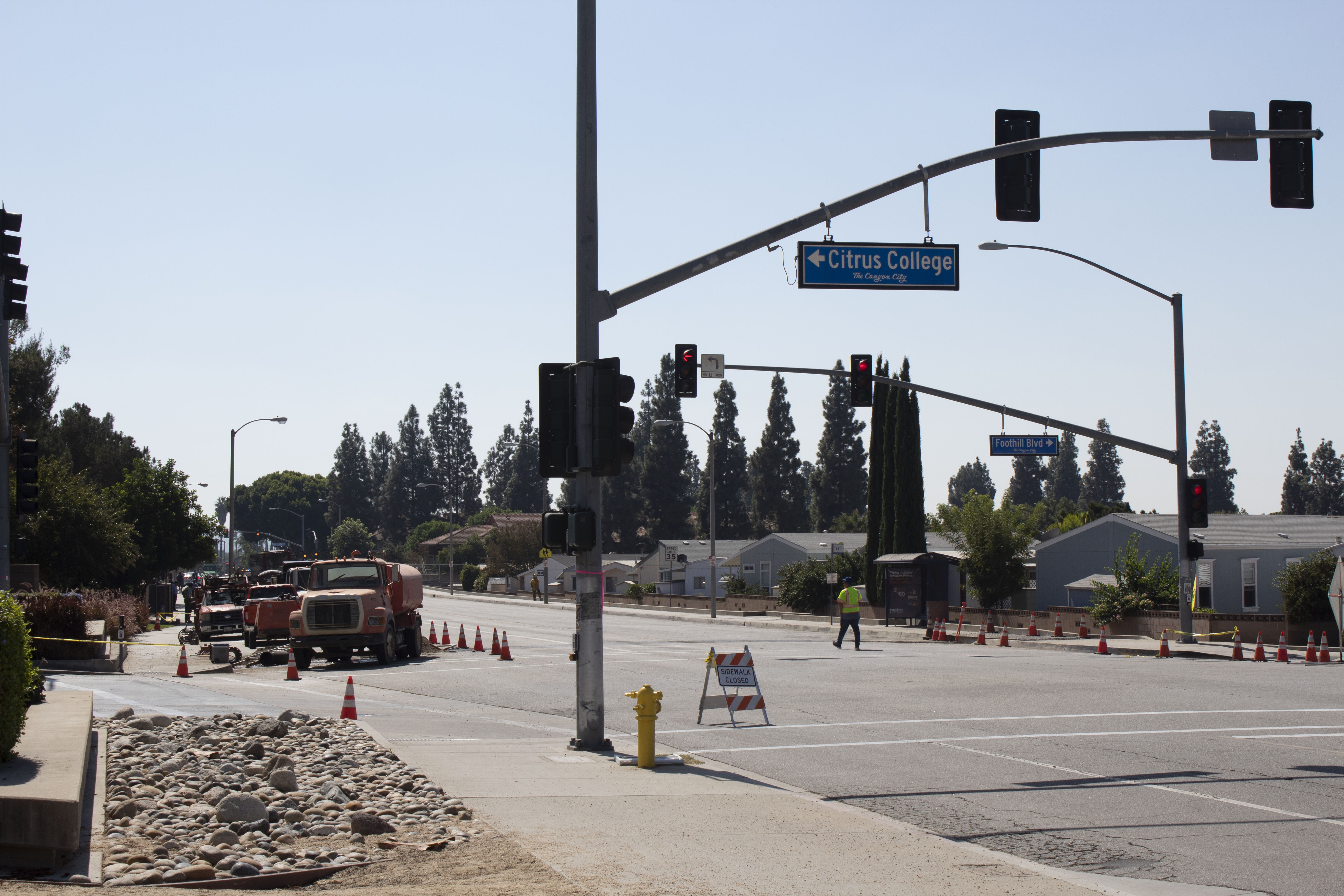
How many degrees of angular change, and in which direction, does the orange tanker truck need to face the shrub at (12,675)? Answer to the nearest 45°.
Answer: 0° — it already faces it

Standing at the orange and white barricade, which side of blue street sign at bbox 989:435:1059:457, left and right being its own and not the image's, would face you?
front

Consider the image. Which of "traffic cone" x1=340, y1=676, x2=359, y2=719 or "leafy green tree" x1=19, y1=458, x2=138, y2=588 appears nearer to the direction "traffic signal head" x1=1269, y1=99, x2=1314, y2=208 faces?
the leafy green tree

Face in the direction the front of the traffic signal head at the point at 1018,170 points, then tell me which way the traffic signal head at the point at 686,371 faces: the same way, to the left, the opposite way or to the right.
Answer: the opposite way

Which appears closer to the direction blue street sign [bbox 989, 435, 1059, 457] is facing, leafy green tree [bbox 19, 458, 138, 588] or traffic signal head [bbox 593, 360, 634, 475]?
the traffic signal head

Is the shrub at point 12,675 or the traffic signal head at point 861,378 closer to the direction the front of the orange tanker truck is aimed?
the shrub

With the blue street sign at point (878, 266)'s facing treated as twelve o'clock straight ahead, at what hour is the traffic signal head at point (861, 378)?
The traffic signal head is roughly at 6 o'clock from the blue street sign.

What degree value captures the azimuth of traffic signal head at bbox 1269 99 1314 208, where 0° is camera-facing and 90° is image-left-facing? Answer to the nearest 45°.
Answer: approximately 180°

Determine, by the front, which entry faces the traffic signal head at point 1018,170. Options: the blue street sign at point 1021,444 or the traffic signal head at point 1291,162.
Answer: the blue street sign

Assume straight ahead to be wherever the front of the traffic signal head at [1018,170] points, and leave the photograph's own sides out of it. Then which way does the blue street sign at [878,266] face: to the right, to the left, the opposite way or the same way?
the opposite way

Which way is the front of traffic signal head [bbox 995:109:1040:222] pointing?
away from the camera

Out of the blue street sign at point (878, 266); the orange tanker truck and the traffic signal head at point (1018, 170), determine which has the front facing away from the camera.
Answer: the traffic signal head

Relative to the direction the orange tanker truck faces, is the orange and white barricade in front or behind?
in front
